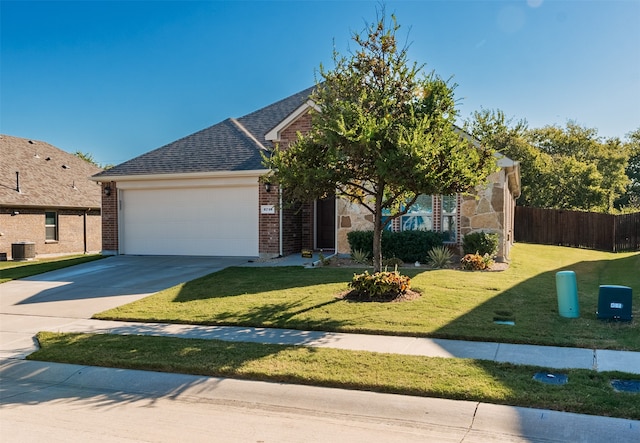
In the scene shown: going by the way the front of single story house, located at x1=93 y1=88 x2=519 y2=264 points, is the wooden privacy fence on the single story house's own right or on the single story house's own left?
on the single story house's own left

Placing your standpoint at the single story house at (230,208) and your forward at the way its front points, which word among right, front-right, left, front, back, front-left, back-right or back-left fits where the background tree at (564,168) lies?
back-left

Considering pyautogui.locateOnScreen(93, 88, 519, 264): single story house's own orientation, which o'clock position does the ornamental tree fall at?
The ornamental tree is roughly at 11 o'clock from the single story house.

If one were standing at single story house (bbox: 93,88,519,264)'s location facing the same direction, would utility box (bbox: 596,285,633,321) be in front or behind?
in front

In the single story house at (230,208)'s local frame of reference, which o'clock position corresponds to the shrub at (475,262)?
The shrub is roughly at 10 o'clock from the single story house.

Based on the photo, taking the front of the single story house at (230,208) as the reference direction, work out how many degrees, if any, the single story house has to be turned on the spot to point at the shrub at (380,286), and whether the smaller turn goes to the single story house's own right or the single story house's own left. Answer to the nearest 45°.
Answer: approximately 45° to the single story house's own left

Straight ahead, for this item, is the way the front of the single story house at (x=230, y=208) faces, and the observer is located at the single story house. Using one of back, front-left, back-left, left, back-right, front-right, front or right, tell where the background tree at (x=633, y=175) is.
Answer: back-left

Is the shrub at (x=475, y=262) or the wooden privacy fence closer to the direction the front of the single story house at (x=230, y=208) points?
the shrub

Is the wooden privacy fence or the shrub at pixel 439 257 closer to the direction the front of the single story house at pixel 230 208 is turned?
the shrub

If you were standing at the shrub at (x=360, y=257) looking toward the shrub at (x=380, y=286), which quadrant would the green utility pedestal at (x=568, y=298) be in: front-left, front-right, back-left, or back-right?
front-left

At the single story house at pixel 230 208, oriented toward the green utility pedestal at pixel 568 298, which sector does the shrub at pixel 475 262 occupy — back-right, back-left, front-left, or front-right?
front-left

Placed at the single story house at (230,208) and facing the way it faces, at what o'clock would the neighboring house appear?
The neighboring house is roughly at 4 o'clock from the single story house.

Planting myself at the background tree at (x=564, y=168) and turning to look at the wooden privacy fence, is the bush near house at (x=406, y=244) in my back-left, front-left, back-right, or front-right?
front-right

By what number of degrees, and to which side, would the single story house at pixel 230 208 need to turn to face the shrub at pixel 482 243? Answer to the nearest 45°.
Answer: approximately 45° to its left
